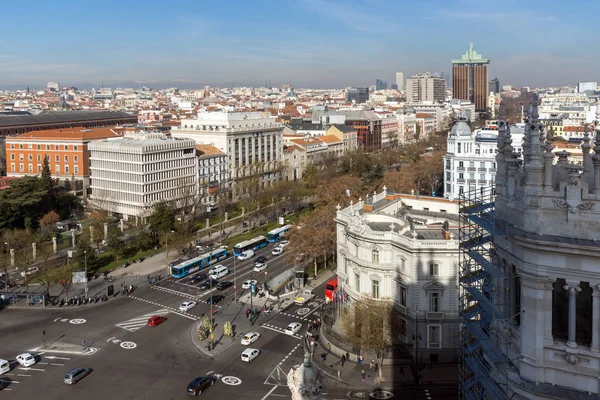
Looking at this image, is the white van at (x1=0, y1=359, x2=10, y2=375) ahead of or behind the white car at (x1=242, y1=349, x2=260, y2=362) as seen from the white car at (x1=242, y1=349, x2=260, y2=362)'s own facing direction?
behind

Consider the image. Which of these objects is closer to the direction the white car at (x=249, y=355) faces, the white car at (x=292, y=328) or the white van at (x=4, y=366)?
the white car

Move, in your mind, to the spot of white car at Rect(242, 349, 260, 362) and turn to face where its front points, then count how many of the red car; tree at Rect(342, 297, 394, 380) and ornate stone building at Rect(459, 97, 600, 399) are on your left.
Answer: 1

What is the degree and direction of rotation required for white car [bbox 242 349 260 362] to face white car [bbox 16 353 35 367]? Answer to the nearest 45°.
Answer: approximately 135° to its left

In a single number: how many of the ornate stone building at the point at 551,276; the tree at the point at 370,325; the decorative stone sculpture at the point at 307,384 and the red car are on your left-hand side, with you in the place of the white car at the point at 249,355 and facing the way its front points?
1

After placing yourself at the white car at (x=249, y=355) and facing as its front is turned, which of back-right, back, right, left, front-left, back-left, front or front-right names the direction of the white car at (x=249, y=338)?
front-left

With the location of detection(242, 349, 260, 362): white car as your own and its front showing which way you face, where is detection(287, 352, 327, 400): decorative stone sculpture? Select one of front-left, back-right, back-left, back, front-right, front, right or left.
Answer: back-right

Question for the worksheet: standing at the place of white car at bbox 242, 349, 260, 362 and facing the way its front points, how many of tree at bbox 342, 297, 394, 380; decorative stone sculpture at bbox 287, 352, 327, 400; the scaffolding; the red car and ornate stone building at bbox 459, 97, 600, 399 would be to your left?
1

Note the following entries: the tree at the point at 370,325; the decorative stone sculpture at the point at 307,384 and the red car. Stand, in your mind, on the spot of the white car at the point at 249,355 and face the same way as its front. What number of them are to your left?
1

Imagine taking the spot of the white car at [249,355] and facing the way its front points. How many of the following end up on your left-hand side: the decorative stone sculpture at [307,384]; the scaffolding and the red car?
1

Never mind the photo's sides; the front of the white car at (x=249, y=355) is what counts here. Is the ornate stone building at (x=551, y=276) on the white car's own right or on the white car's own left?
on the white car's own right

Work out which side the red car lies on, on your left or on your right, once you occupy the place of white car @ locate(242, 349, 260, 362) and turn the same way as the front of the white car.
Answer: on your left

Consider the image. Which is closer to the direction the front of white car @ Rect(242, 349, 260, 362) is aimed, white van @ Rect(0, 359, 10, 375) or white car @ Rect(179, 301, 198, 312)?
the white car

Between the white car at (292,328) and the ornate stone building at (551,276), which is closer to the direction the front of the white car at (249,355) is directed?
the white car

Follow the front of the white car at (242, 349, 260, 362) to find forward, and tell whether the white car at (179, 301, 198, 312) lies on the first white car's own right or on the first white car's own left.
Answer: on the first white car's own left

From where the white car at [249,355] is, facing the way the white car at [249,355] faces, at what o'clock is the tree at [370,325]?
The tree is roughly at 2 o'clock from the white car.

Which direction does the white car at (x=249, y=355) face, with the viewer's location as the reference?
facing away from the viewer and to the right of the viewer
